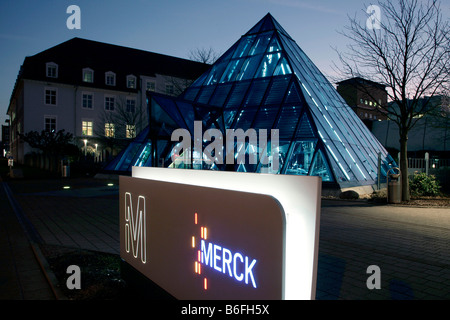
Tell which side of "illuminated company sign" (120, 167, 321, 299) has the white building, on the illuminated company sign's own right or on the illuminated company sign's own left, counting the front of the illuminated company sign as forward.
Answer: on the illuminated company sign's own right

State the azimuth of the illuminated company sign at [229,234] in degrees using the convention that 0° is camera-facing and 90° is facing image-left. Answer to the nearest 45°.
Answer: approximately 45°

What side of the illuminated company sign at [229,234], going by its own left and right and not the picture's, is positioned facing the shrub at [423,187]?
back

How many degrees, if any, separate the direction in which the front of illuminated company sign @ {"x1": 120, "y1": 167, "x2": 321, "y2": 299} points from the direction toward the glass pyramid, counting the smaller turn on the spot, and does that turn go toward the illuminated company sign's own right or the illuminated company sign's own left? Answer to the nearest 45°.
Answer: approximately 135° to the illuminated company sign's own right
